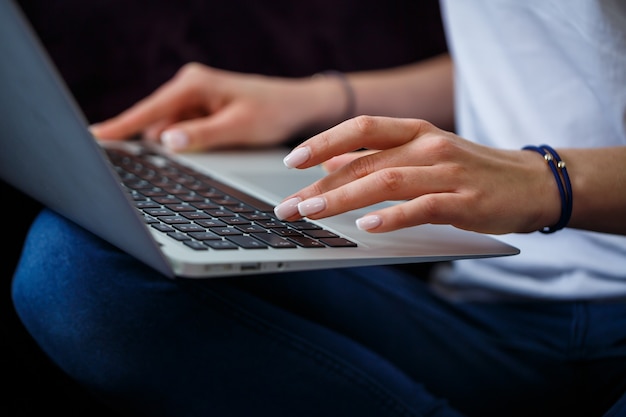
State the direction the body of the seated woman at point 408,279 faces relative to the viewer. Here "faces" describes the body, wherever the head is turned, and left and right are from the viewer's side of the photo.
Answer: facing to the left of the viewer
